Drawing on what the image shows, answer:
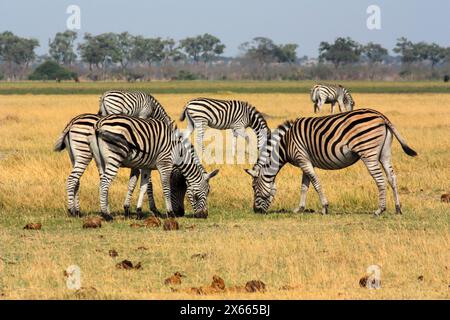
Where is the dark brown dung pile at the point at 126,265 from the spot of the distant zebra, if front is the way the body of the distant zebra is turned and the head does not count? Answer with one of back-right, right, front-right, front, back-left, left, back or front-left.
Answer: right

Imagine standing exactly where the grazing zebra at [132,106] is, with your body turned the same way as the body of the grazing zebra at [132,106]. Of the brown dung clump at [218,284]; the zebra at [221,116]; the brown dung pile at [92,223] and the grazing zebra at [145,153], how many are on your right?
3

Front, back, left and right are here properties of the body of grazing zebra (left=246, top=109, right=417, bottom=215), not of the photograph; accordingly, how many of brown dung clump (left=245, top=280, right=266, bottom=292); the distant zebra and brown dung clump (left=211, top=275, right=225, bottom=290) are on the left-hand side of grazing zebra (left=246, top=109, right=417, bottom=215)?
2

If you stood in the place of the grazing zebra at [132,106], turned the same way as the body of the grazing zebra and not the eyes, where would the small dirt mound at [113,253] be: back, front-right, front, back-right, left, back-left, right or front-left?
right

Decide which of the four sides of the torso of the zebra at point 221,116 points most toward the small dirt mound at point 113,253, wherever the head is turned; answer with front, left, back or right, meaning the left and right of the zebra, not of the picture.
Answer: right

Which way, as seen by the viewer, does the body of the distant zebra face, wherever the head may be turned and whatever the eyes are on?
to the viewer's right

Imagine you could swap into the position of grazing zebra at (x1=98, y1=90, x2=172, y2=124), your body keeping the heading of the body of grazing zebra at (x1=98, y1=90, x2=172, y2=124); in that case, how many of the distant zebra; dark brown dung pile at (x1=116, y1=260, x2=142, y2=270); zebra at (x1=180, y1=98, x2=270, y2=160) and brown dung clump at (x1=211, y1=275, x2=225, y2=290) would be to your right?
2

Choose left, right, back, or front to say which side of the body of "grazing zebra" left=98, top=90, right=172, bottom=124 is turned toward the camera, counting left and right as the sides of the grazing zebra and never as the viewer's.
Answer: right

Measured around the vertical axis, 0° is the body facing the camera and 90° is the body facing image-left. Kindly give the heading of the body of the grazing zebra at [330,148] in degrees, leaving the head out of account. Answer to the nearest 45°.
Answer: approximately 90°

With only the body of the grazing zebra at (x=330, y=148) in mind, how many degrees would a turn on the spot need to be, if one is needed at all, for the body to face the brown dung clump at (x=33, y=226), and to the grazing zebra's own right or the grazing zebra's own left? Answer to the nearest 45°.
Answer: approximately 45° to the grazing zebra's own left

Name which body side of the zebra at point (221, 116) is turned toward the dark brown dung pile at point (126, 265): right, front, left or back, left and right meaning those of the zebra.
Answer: right

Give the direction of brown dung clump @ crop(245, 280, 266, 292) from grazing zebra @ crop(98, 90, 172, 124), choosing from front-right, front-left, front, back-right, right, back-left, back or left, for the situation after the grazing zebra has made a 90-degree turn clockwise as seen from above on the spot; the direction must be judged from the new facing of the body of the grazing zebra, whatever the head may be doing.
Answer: front

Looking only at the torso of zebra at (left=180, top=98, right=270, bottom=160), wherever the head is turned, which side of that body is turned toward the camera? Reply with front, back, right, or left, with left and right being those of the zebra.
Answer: right

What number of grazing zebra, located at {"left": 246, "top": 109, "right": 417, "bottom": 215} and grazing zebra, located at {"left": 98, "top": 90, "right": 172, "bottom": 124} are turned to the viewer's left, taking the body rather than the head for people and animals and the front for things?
1
